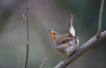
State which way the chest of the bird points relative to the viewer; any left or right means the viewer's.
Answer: facing to the left of the viewer
